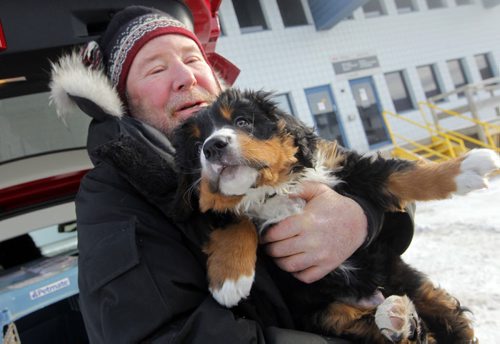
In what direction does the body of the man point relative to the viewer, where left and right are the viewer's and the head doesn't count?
facing the viewer and to the right of the viewer

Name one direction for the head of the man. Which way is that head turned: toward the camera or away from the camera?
toward the camera
